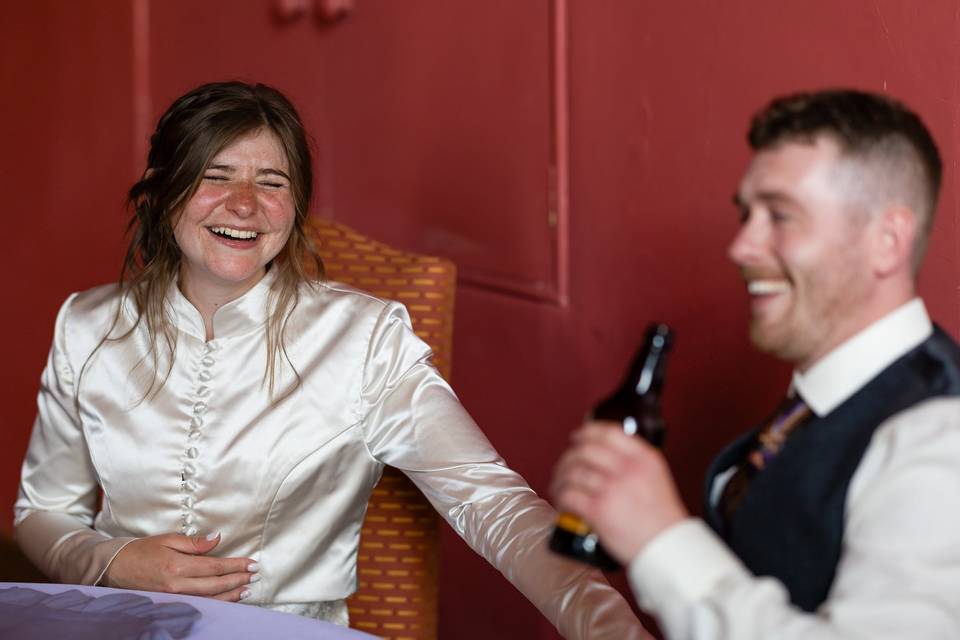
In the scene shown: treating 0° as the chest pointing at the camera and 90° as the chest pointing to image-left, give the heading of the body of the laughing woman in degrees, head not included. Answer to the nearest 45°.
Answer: approximately 0°

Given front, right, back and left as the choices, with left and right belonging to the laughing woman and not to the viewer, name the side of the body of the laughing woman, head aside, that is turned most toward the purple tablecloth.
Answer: front

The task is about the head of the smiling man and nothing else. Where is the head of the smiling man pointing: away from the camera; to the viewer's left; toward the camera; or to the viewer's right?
to the viewer's left

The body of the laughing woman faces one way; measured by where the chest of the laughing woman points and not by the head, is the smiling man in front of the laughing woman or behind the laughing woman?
in front

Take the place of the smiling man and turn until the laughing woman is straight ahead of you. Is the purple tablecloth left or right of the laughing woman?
left

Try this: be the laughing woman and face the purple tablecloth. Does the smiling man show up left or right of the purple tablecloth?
left
